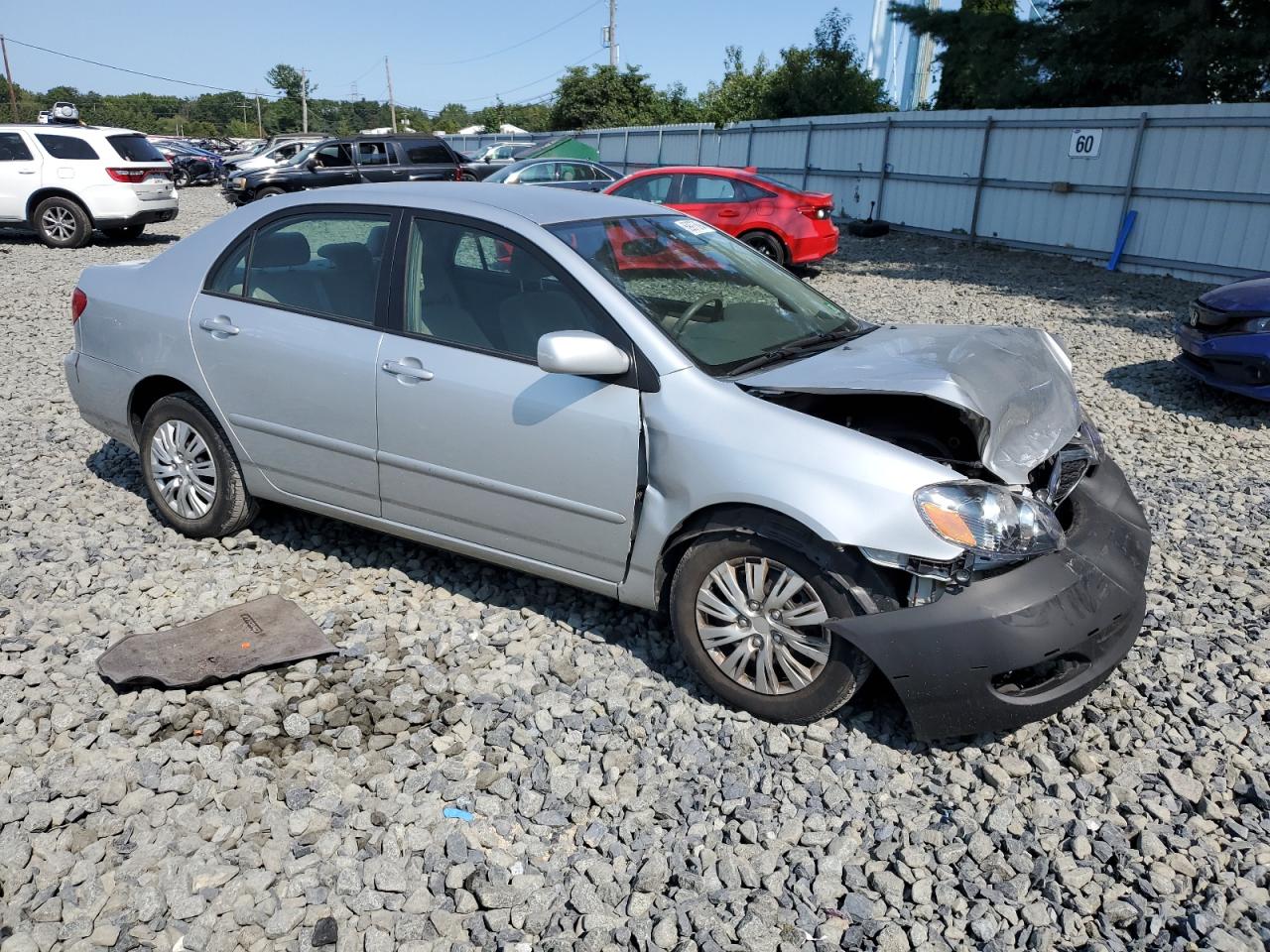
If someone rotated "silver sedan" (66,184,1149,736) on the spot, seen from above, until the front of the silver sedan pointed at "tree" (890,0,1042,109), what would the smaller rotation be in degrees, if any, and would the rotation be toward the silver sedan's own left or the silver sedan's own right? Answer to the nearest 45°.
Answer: approximately 135° to the silver sedan's own left

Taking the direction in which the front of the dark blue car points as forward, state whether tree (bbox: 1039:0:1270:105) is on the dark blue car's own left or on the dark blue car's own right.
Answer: on the dark blue car's own right

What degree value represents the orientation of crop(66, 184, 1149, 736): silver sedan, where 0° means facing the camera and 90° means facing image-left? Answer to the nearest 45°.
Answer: approximately 315°

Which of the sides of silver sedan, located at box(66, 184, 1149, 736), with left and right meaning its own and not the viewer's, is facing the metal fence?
left

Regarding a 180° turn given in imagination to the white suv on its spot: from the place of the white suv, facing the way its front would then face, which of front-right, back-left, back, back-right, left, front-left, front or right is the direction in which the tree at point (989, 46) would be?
front-left

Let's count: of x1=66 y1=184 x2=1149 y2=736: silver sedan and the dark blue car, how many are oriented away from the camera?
0

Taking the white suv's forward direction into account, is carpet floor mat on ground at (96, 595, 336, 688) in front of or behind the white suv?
behind

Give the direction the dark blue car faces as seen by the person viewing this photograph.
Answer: facing the viewer and to the left of the viewer

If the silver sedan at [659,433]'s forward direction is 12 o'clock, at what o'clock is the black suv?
The black suv is roughly at 7 o'clock from the silver sedan.

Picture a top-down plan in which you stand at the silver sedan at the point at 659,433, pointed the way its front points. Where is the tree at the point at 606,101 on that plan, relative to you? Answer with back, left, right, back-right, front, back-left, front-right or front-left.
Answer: back-left

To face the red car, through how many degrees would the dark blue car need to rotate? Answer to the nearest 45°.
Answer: approximately 90° to its right

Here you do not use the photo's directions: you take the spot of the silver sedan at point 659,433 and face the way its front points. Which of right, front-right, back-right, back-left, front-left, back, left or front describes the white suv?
back

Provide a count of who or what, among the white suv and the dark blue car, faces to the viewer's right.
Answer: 0

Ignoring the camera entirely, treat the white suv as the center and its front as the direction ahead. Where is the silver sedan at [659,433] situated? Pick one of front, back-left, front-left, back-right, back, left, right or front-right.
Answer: back-left
